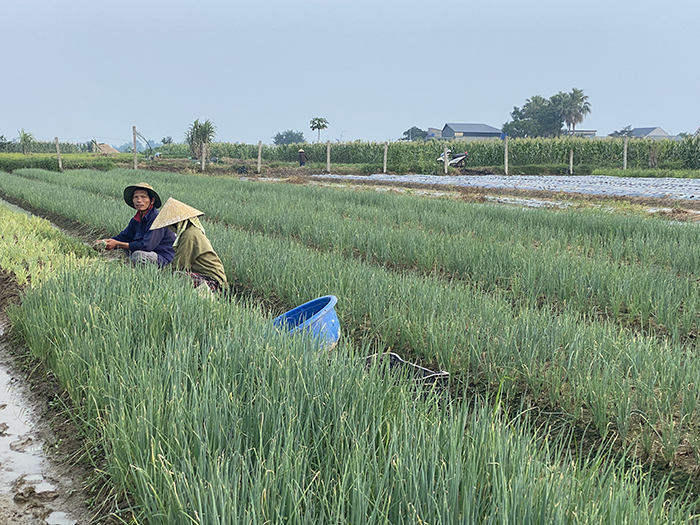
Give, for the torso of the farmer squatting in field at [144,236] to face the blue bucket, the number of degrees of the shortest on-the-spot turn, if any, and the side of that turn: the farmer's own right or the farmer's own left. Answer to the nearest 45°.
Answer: approximately 45° to the farmer's own left

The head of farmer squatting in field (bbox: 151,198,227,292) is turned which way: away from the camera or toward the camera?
away from the camera

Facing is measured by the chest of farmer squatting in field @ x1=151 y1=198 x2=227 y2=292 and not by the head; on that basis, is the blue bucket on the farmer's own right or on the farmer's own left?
on the farmer's own left

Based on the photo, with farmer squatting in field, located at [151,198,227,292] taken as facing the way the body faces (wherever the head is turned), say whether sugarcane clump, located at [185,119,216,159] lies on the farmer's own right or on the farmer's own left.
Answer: on the farmer's own right

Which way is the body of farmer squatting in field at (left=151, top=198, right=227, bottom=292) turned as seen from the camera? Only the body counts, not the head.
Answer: to the viewer's left

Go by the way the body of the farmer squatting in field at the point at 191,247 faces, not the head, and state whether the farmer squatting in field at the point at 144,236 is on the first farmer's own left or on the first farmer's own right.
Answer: on the first farmer's own right

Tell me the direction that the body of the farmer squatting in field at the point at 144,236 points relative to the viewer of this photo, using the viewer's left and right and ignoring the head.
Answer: facing the viewer and to the left of the viewer

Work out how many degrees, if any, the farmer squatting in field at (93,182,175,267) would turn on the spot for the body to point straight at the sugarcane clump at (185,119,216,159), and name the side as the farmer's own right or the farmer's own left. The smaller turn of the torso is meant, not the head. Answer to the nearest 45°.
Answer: approximately 135° to the farmer's own right

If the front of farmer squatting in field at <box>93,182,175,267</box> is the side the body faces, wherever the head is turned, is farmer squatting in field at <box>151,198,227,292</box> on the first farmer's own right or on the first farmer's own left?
on the first farmer's own left
